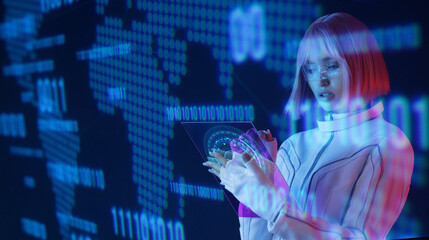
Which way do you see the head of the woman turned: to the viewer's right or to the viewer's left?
to the viewer's left

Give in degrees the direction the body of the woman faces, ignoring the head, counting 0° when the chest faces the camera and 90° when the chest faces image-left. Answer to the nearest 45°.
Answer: approximately 45°
